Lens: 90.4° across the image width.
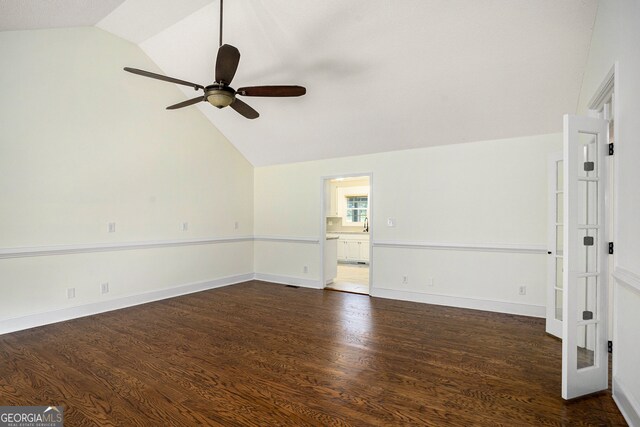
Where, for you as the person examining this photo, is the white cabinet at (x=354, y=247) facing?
facing the viewer

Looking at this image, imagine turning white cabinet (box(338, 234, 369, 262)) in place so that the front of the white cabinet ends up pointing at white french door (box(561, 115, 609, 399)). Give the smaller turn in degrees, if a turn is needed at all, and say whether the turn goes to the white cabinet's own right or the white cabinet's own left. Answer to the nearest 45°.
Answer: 0° — it already faces it

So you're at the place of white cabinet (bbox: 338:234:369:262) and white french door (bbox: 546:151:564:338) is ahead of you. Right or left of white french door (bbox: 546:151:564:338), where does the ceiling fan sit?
right

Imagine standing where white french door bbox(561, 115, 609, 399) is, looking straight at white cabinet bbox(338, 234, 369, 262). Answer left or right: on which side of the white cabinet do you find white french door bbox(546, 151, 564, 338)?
right

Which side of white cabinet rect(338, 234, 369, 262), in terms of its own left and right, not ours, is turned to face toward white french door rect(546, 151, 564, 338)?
front

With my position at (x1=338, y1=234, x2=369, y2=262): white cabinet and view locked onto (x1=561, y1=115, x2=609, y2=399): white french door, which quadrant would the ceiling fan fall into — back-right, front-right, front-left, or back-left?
front-right

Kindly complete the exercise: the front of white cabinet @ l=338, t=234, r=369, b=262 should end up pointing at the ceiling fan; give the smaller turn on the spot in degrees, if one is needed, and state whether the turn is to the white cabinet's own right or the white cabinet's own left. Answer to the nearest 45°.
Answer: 0° — it already faces it

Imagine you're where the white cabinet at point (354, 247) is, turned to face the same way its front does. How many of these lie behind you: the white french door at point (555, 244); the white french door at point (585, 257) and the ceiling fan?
0
